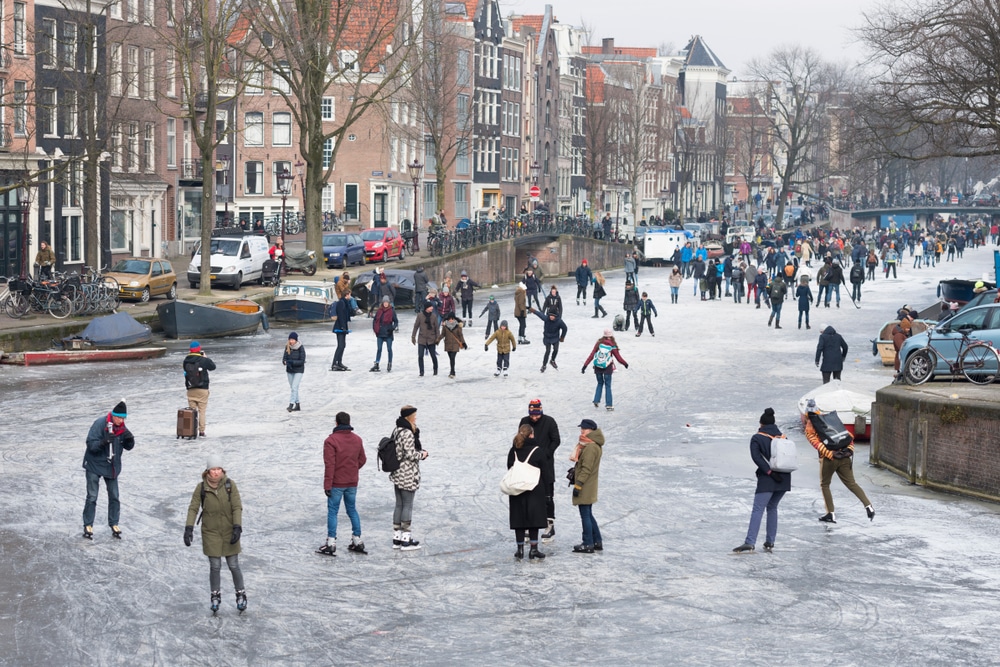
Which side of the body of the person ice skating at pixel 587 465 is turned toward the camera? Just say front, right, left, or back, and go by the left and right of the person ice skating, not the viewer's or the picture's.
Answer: left

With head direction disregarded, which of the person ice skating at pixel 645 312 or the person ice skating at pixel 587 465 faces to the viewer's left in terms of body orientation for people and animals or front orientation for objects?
the person ice skating at pixel 587 465

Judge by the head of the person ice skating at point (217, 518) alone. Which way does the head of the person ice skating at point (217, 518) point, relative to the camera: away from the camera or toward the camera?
toward the camera

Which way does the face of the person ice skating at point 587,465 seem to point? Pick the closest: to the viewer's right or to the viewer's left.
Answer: to the viewer's left

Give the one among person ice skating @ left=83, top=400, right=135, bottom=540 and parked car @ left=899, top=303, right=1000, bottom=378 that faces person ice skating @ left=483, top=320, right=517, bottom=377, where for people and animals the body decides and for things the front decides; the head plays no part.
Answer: the parked car

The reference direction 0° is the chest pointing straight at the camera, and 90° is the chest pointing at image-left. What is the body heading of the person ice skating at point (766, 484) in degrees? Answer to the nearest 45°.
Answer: approximately 135°

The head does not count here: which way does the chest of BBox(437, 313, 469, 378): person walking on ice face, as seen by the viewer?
toward the camera

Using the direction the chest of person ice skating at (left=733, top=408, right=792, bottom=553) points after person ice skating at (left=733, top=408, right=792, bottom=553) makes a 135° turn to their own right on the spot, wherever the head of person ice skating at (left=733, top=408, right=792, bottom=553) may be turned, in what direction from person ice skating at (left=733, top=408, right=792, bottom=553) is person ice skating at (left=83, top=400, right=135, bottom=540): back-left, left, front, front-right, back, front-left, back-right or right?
back

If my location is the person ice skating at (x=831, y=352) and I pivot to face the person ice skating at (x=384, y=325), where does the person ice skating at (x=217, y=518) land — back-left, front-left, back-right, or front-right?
front-left

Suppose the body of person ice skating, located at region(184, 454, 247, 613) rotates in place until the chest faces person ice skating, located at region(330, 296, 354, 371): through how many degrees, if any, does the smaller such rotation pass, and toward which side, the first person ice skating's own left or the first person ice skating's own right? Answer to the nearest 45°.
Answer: approximately 180°

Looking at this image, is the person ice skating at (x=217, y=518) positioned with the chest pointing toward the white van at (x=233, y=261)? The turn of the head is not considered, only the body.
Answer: no

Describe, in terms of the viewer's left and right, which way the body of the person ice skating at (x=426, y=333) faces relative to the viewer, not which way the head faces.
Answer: facing the viewer

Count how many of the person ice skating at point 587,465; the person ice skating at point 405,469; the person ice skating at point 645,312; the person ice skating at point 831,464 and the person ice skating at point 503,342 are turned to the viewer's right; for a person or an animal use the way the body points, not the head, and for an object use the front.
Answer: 1

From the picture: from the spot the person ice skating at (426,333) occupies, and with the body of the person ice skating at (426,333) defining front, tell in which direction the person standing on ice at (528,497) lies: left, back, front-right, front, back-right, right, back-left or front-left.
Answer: front

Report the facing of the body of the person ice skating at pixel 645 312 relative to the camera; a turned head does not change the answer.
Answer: toward the camera
